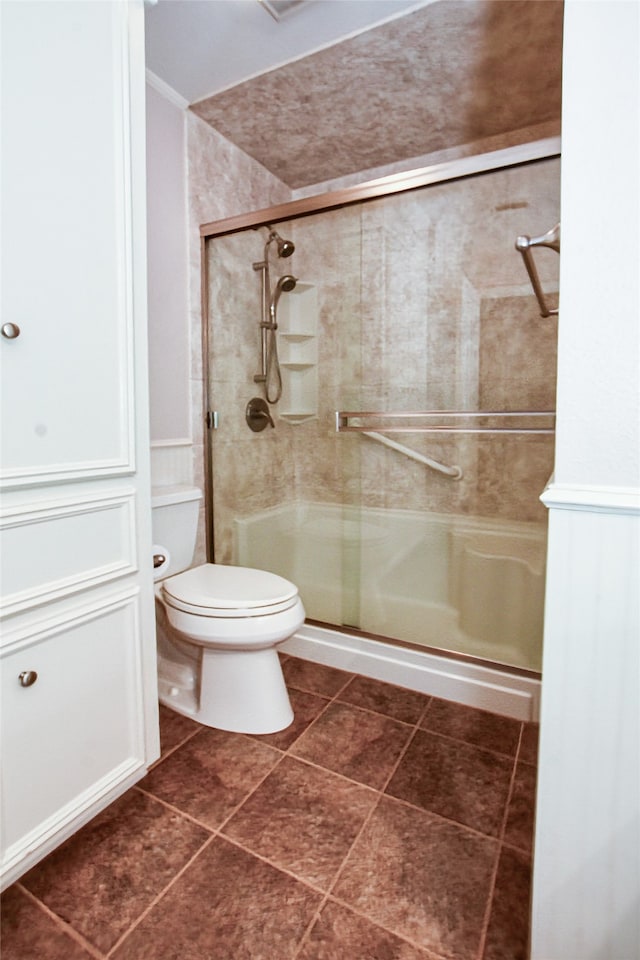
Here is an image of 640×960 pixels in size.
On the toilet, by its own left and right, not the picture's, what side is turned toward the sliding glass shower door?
left

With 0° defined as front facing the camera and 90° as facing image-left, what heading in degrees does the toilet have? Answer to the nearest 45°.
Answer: approximately 315°

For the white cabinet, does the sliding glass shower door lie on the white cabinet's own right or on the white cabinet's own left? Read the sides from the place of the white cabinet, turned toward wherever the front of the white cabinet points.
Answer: on the white cabinet's own left

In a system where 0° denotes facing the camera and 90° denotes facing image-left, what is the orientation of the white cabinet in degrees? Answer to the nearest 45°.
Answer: approximately 315°
